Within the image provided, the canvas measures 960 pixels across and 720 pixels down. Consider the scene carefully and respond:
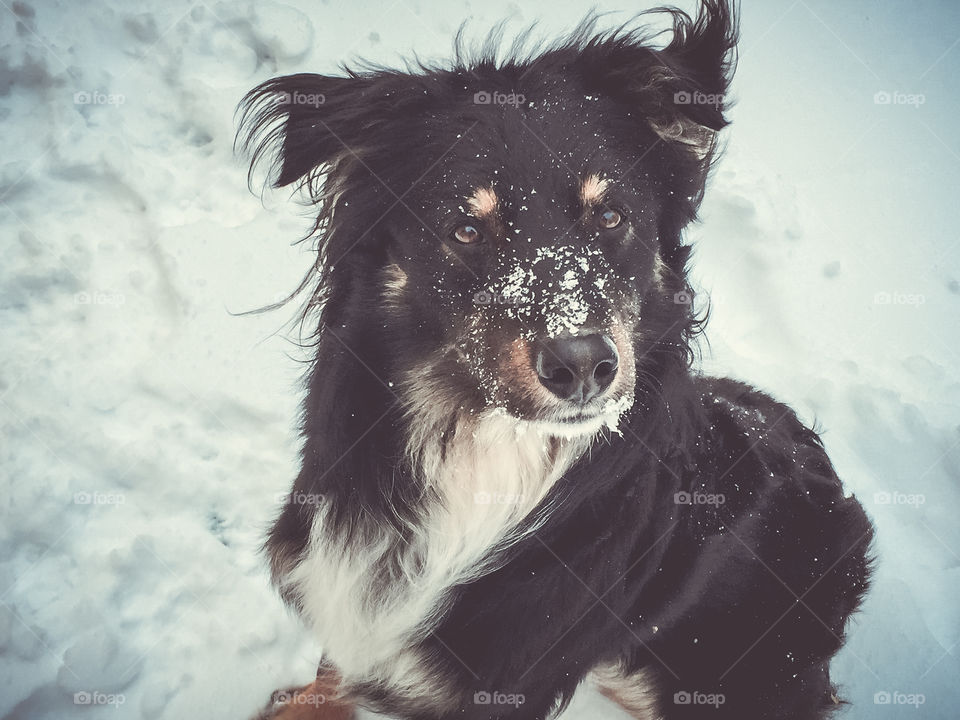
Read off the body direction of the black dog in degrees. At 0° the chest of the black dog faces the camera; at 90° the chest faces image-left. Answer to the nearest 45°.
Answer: approximately 45°
